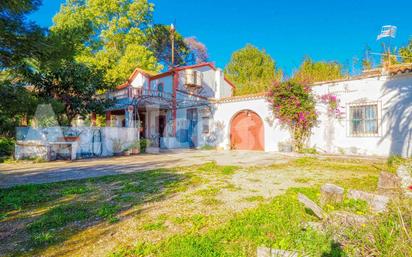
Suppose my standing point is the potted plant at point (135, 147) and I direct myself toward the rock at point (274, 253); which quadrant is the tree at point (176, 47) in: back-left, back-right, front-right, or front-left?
back-left

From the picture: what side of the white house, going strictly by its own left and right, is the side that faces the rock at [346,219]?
front

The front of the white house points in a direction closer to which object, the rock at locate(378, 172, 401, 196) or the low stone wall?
the rock

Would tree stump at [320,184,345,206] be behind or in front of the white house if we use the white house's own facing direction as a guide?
in front

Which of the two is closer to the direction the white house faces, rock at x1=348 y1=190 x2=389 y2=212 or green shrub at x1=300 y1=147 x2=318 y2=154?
the rock

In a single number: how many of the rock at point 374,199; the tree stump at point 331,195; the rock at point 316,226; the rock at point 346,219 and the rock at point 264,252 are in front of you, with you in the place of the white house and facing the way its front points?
5

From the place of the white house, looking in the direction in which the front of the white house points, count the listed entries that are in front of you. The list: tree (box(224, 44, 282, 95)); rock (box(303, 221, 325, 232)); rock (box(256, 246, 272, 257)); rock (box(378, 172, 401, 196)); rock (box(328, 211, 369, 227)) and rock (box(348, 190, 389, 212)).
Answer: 5

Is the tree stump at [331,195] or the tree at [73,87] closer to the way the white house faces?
the tree stump

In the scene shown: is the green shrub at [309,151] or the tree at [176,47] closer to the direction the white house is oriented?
the green shrub

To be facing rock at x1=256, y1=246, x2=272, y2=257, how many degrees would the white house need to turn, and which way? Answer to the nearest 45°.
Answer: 0° — it already faces it

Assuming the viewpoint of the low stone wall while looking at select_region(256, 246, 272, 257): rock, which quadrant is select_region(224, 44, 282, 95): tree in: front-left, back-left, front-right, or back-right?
back-left

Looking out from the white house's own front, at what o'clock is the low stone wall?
The low stone wall is roughly at 2 o'clock from the white house.

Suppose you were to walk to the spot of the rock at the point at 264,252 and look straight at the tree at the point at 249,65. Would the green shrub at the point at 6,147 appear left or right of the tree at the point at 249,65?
left

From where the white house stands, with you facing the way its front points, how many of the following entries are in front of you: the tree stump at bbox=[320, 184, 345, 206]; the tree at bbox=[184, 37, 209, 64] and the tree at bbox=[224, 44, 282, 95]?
1

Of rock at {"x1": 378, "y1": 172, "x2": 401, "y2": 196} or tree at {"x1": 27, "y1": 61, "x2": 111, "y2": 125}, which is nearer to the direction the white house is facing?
the rock

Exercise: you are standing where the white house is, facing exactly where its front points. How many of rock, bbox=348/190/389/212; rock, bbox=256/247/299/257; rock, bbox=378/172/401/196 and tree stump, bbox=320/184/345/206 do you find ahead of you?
4

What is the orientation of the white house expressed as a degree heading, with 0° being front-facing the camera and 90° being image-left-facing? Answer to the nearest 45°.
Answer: approximately 0°

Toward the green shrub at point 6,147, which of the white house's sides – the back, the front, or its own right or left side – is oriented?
right
